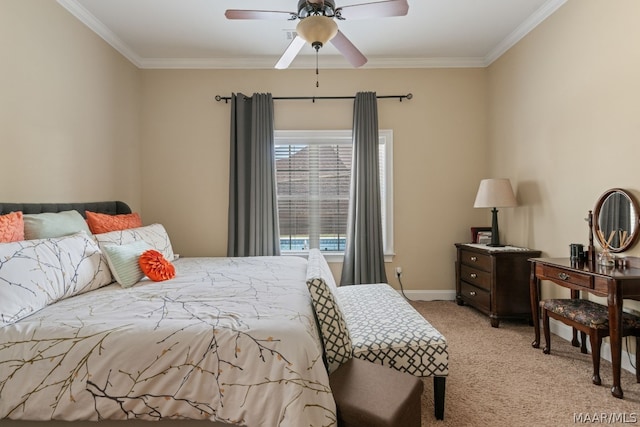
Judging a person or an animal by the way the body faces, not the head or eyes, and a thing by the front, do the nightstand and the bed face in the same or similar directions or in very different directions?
very different directions

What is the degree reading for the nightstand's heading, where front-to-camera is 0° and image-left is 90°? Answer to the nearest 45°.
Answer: approximately 45°

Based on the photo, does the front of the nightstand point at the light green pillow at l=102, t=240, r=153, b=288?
yes

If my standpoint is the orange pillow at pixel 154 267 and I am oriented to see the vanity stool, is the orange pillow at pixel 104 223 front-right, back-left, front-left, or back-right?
back-left

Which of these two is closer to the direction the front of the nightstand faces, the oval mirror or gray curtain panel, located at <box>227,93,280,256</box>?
the gray curtain panel

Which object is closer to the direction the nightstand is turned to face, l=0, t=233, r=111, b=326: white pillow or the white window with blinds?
the white pillow

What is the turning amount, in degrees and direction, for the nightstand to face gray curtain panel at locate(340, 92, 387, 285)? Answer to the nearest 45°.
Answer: approximately 45° to its right

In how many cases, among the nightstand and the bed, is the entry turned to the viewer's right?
1

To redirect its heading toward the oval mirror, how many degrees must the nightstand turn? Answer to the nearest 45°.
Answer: approximately 90° to its left

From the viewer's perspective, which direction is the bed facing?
to the viewer's right
